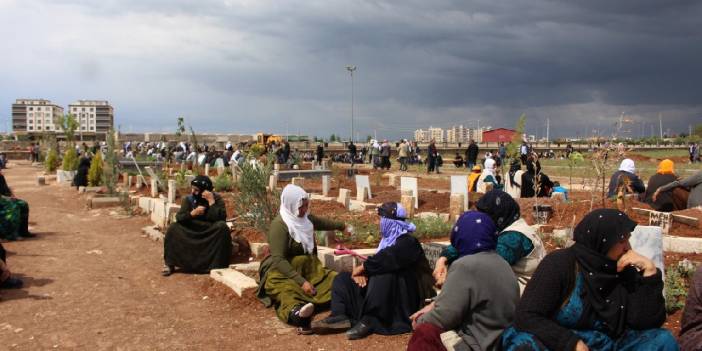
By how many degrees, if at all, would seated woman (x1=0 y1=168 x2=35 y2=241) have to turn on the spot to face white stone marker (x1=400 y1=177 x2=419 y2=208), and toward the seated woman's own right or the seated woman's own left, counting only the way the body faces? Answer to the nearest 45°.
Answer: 0° — they already face it

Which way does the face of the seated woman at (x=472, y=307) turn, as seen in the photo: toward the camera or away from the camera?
away from the camera

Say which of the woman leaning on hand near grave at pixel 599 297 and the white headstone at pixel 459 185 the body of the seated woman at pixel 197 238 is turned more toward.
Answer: the woman leaning on hand near grave

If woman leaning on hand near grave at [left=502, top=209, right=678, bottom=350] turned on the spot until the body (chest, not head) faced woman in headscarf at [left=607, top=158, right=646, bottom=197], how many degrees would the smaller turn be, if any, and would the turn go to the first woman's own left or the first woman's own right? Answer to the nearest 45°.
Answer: approximately 135° to the first woman's own left

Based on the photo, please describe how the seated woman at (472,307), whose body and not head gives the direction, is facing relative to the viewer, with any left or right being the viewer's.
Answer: facing away from the viewer and to the left of the viewer

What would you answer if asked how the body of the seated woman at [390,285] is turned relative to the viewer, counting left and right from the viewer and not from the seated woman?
facing to the left of the viewer

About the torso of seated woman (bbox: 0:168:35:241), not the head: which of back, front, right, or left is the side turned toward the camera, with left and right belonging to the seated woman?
right

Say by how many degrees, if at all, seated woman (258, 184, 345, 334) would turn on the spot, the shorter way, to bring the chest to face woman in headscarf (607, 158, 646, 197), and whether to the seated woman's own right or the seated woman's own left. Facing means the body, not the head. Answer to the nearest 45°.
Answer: approximately 90° to the seated woman's own left
